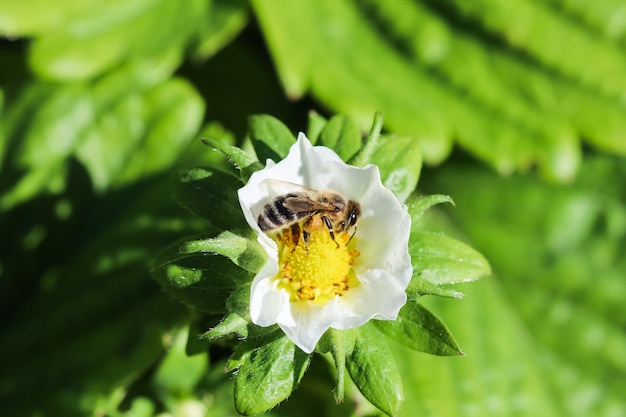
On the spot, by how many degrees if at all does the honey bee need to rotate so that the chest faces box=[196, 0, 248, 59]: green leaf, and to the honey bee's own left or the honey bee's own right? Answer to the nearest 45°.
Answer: approximately 135° to the honey bee's own left

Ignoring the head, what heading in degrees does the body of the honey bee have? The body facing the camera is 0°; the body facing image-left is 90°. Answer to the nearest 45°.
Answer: approximately 270°

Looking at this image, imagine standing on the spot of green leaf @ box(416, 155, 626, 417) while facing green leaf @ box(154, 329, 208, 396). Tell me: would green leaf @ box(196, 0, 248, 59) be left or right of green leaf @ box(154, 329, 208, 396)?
right

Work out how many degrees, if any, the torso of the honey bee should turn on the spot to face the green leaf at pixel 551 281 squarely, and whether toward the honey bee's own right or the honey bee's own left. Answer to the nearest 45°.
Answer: approximately 45° to the honey bee's own left
